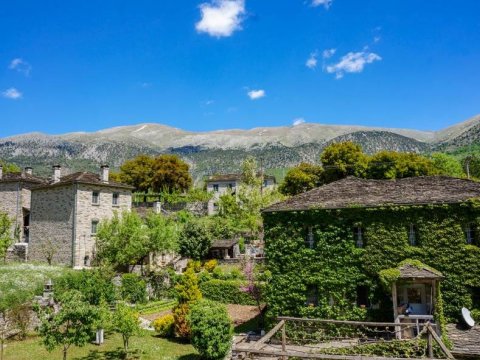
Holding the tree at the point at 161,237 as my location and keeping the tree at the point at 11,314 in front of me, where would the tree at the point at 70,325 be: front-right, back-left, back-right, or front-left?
front-left

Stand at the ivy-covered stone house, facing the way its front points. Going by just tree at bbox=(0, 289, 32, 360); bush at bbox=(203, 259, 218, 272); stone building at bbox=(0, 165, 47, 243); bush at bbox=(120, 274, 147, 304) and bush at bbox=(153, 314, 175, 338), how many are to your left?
0

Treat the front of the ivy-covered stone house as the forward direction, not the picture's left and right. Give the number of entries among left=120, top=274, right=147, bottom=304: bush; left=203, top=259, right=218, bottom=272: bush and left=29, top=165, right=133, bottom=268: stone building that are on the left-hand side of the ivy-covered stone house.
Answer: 0

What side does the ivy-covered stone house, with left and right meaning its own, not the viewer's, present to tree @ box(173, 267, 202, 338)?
right

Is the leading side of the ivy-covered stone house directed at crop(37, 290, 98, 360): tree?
no

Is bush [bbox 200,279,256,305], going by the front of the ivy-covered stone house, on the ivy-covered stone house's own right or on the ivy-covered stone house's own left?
on the ivy-covered stone house's own right

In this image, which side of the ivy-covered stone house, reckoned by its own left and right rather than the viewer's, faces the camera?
front

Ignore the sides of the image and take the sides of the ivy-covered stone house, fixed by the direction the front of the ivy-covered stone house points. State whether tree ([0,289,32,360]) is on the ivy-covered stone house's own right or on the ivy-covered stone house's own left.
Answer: on the ivy-covered stone house's own right

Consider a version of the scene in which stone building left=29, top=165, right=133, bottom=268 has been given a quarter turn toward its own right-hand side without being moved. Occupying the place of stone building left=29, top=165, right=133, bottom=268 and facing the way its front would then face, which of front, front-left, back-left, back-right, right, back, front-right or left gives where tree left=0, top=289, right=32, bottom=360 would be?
front-left

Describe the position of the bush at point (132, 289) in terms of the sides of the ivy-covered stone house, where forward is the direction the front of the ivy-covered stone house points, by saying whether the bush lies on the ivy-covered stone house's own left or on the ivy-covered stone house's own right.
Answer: on the ivy-covered stone house's own right

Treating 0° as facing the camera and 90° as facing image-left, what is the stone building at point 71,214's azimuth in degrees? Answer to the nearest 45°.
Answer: approximately 315°

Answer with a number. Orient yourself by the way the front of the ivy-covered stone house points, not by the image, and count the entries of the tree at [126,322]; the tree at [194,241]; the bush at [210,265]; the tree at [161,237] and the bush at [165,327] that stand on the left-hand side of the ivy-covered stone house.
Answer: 0

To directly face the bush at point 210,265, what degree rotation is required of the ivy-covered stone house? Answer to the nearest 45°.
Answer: approximately 135° to its right

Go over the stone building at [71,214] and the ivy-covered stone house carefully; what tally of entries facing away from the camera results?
0

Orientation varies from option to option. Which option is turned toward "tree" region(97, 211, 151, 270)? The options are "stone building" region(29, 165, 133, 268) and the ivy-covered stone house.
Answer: the stone building

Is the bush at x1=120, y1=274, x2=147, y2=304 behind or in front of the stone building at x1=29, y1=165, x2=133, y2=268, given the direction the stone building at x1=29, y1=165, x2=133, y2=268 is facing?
in front

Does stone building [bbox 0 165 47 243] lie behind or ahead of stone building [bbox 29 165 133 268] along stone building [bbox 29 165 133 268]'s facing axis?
behind

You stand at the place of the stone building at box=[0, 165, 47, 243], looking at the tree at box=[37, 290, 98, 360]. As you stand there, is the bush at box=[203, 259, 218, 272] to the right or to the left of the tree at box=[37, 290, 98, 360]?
left
